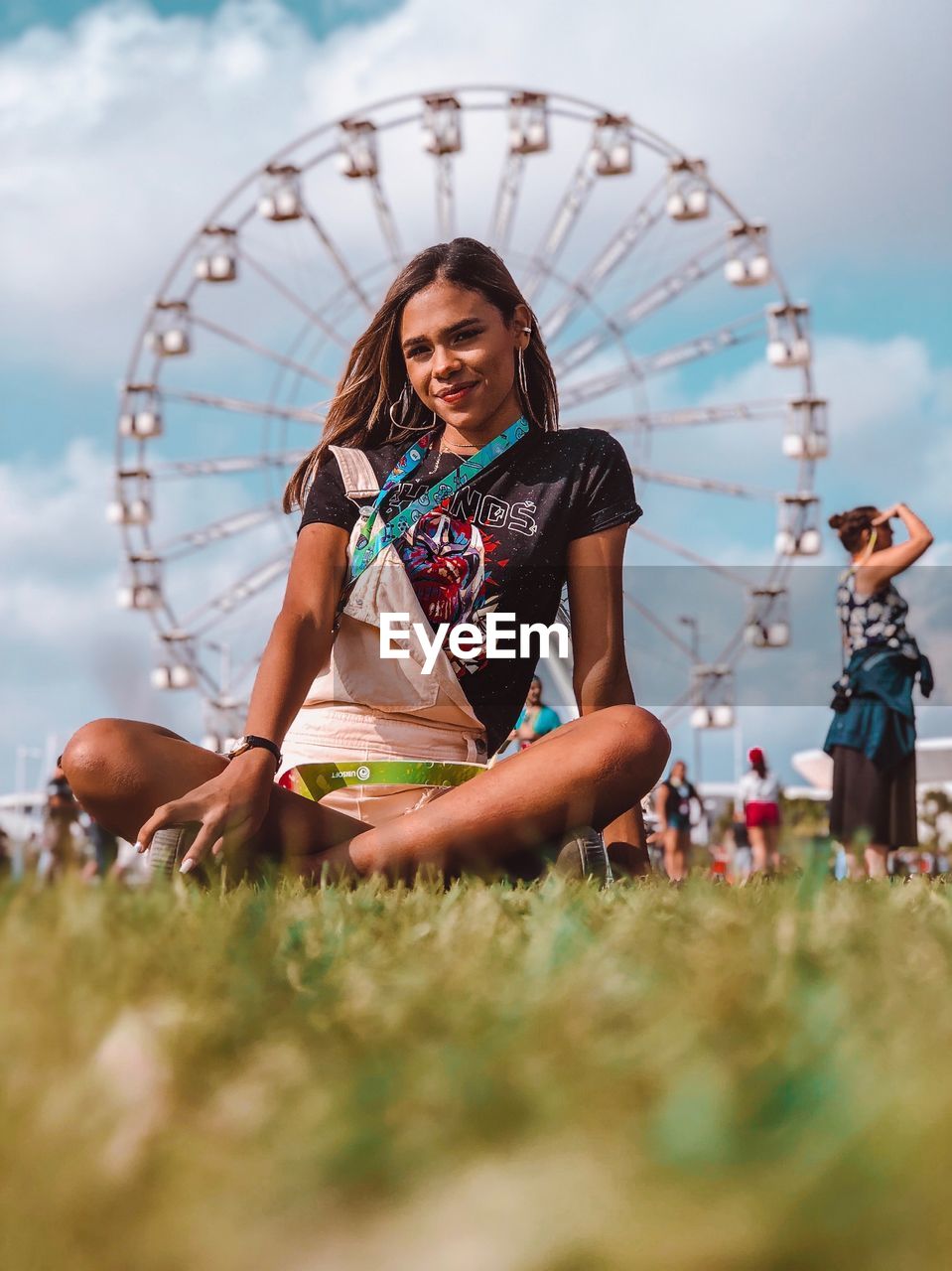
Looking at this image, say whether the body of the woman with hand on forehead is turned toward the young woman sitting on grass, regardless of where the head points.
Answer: no

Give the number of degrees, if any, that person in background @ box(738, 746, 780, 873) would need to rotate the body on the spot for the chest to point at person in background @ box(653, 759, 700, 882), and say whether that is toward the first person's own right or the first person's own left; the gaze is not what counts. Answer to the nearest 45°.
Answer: approximately 45° to the first person's own left

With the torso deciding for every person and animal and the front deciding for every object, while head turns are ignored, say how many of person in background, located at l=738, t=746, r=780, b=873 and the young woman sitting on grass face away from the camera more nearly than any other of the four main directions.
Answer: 1

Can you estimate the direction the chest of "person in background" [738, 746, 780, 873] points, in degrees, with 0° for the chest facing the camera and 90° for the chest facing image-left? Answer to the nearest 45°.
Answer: approximately 180°

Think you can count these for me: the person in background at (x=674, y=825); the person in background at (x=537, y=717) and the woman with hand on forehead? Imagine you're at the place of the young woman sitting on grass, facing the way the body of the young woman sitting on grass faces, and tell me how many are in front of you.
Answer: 0

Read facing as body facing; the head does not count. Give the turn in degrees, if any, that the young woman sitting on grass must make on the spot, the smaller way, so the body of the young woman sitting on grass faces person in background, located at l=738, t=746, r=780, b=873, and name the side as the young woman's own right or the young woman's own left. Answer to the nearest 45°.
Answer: approximately 180°

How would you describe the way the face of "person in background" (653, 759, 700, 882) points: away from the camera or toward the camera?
toward the camera

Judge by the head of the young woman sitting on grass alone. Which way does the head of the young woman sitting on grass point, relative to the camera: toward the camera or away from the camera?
toward the camera

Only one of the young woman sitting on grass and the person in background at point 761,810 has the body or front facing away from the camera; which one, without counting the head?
the person in background

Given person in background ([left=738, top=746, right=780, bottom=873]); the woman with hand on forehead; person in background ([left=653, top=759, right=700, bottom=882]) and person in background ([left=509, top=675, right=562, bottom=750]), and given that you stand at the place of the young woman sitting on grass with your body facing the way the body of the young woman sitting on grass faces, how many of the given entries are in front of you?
0

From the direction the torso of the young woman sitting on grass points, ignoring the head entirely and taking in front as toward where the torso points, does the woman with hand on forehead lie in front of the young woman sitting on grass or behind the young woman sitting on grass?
behind

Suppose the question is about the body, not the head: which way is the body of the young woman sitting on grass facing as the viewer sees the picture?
toward the camera

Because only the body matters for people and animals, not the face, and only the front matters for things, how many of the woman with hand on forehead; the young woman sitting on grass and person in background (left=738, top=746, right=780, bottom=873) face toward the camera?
1

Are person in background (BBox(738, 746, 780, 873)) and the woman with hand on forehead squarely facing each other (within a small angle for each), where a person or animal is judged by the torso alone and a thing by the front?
no

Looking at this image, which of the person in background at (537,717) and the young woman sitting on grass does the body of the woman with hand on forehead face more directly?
the person in background

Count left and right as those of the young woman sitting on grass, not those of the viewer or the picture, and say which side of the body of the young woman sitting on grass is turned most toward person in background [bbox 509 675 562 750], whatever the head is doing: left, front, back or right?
back
